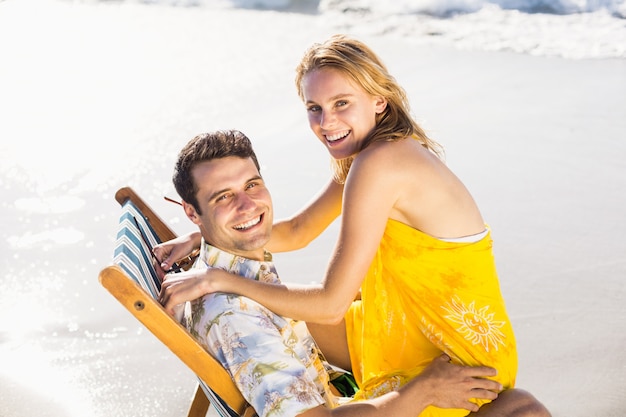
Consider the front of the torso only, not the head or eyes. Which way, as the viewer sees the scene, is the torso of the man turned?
to the viewer's right

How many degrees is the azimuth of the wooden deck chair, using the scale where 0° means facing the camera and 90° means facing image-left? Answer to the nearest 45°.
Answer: approximately 270°
